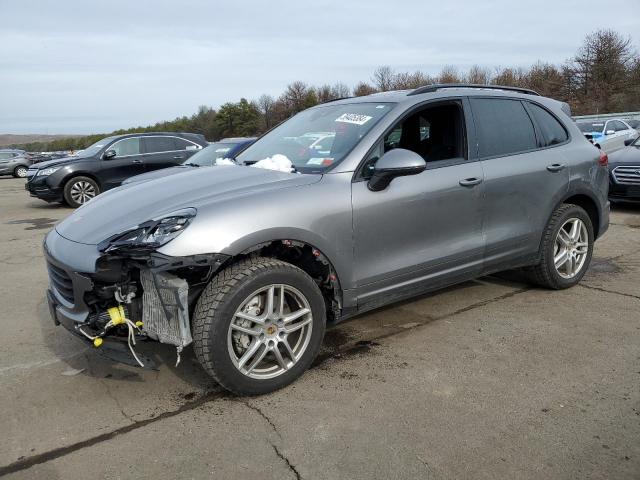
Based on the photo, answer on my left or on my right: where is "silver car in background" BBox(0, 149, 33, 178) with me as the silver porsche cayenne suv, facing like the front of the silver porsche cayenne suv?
on my right

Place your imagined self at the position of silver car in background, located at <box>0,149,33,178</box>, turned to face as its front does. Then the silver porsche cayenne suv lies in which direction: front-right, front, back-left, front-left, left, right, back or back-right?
left

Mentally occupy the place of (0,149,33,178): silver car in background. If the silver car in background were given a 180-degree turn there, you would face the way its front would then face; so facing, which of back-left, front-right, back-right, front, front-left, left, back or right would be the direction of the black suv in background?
right

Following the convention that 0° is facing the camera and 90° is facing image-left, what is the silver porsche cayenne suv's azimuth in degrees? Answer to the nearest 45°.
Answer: approximately 45°

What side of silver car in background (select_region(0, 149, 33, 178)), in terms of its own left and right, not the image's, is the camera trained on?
left

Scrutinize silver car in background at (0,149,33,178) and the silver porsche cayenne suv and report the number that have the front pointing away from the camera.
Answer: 0

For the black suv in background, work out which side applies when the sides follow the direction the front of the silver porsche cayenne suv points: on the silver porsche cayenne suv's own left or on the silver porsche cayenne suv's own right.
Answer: on the silver porsche cayenne suv's own right
